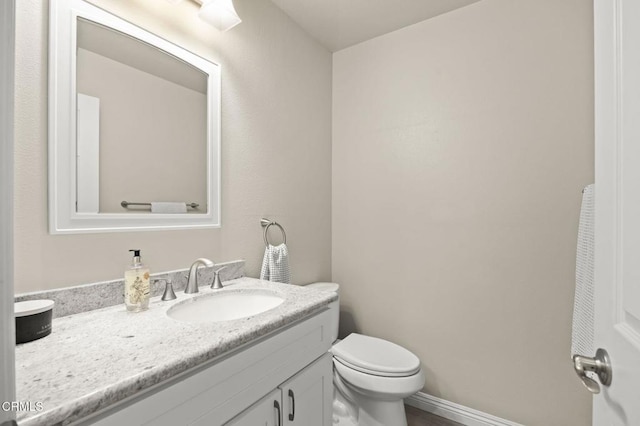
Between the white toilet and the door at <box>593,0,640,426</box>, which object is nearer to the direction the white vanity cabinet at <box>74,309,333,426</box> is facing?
the door

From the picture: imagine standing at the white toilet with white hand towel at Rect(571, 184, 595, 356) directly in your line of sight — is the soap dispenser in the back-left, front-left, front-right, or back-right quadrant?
back-right

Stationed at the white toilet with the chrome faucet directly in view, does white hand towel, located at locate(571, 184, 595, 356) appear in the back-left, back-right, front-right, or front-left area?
back-left

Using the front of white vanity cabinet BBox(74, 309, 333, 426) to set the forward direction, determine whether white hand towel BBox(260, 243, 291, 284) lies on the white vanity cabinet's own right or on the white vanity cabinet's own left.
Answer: on the white vanity cabinet's own left
